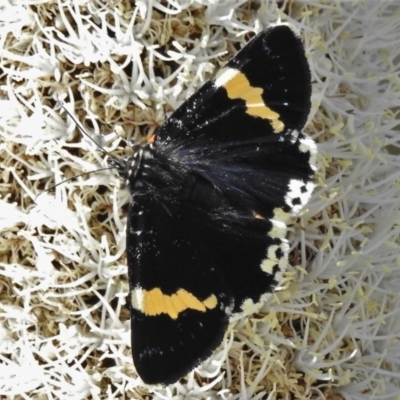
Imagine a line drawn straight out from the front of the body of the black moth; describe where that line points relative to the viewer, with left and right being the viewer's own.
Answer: facing to the left of the viewer
